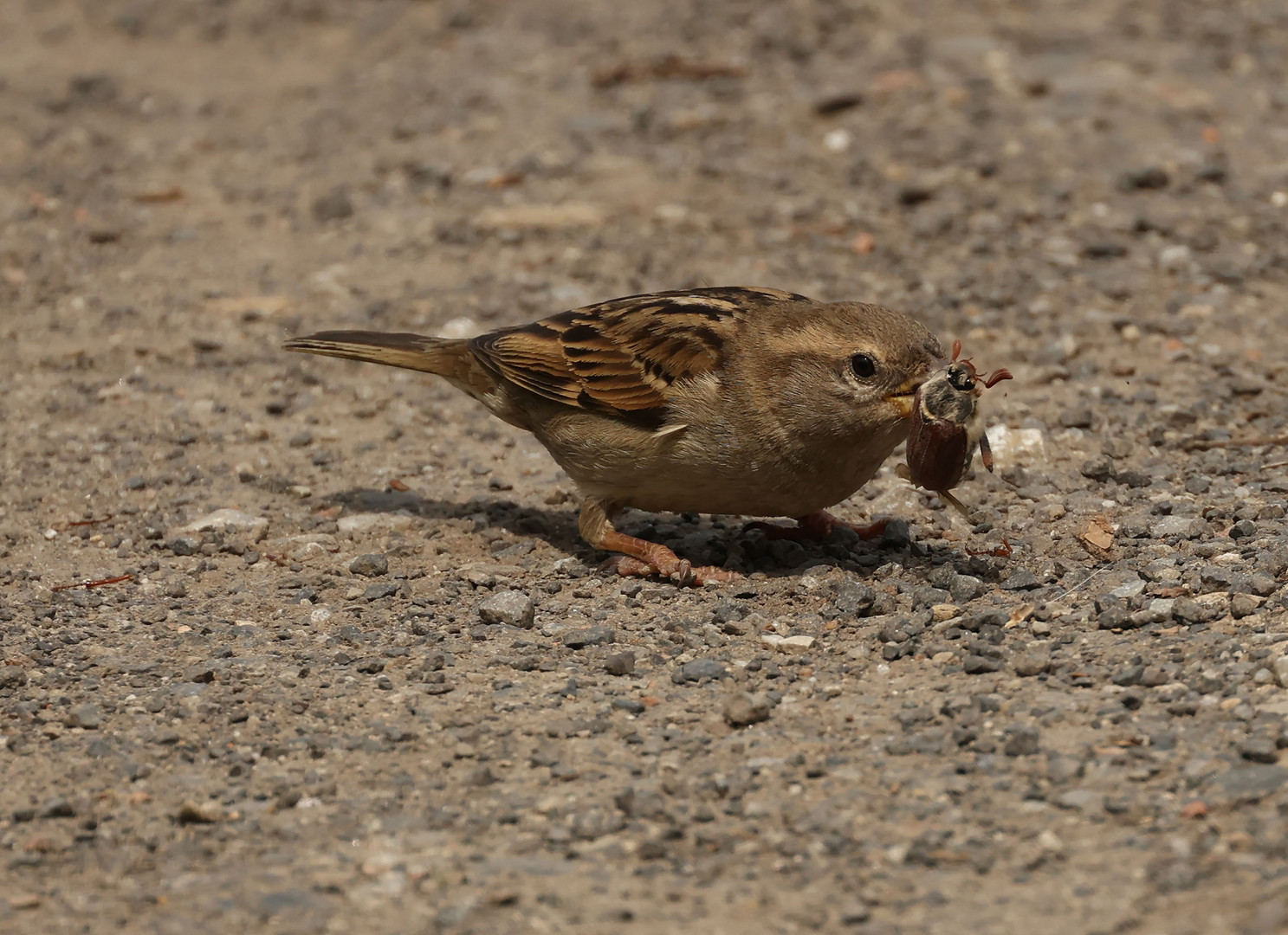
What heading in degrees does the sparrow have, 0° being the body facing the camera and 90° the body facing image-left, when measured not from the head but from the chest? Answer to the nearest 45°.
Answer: approximately 270°

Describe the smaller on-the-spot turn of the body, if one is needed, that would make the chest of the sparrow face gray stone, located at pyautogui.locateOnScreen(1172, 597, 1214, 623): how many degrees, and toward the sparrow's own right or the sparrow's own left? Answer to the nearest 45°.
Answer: approximately 45° to the sparrow's own right

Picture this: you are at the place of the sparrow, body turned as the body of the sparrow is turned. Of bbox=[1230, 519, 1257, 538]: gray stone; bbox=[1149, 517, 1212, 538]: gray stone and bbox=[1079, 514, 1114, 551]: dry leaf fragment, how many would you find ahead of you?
3

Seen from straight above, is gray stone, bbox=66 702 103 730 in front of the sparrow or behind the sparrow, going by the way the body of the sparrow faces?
behind

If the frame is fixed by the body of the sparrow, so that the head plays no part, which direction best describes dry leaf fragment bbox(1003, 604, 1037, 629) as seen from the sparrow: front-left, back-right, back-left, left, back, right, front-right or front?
front-right

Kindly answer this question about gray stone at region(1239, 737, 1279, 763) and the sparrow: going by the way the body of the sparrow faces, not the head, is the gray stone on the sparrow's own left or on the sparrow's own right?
on the sparrow's own right

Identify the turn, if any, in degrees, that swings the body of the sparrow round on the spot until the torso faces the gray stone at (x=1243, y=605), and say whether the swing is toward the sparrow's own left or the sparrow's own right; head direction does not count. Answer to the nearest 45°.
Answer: approximately 45° to the sparrow's own right

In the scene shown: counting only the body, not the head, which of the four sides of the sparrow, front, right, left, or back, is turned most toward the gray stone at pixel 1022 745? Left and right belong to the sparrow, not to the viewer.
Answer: right

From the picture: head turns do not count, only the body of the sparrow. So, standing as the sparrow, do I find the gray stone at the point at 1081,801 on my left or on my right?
on my right

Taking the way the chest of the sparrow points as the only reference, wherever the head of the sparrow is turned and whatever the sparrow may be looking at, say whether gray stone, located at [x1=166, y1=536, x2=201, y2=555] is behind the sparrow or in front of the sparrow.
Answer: behind

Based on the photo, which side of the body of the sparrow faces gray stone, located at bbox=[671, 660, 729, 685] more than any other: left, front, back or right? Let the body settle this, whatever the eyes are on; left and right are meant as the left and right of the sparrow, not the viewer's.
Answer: right

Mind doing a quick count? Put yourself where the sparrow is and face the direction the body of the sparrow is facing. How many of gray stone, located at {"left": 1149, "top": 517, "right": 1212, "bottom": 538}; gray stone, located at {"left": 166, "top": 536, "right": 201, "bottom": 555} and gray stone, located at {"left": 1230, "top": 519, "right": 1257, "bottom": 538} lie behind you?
1
